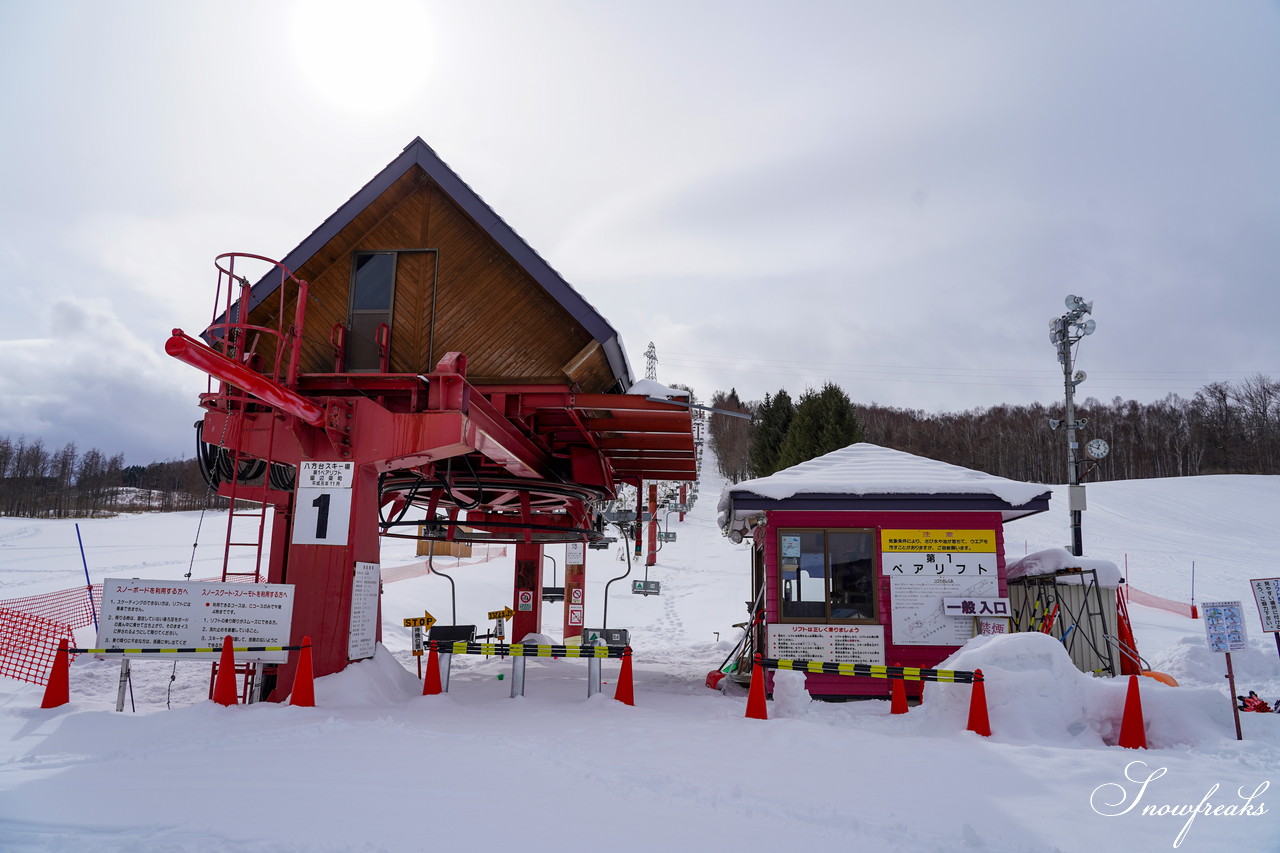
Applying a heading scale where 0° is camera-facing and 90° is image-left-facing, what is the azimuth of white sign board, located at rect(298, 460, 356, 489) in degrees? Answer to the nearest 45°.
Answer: approximately 0°

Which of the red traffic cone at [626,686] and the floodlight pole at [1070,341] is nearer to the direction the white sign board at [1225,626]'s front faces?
the red traffic cone

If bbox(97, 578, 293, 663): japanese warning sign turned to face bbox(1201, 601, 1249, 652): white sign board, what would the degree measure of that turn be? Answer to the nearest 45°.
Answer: approximately 45° to its left

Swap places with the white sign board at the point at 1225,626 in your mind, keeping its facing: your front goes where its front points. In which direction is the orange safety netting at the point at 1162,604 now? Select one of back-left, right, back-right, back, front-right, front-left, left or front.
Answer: back

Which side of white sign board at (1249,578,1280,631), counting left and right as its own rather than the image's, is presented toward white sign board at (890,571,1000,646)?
right

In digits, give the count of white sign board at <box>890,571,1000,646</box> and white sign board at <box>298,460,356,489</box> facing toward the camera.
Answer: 2

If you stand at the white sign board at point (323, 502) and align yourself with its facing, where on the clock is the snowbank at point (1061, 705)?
The snowbank is roughly at 10 o'clock from the white sign board.

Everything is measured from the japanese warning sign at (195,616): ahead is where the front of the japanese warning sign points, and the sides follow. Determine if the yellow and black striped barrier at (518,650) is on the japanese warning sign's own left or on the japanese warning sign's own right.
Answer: on the japanese warning sign's own left

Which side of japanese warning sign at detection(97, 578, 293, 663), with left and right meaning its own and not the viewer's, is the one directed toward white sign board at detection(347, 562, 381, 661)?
left

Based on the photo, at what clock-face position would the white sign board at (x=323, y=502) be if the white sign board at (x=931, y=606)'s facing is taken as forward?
the white sign board at (x=323, y=502) is roughly at 2 o'clock from the white sign board at (x=931, y=606).
